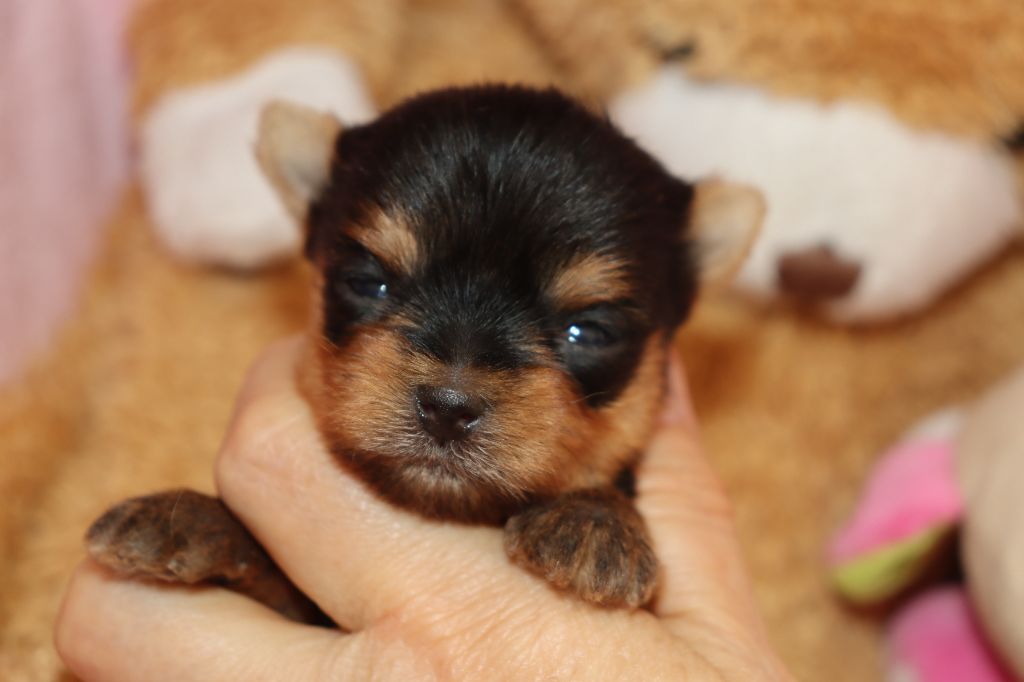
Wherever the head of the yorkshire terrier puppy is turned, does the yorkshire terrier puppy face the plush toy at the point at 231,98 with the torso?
no

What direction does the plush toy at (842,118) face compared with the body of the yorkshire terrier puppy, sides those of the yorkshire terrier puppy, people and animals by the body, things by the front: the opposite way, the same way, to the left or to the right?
the same way

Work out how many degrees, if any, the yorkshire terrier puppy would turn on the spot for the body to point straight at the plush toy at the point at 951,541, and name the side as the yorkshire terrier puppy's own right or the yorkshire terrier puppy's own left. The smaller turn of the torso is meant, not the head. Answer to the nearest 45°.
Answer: approximately 135° to the yorkshire terrier puppy's own left

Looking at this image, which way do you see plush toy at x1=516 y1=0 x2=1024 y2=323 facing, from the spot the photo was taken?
facing the viewer

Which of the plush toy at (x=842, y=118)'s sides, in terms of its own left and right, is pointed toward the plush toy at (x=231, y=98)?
right

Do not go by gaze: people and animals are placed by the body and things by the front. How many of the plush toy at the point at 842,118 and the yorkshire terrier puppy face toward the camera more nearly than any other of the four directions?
2

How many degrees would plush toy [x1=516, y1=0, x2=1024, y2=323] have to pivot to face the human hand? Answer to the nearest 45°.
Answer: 0° — it already faces them

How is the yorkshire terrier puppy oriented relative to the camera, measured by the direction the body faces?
toward the camera

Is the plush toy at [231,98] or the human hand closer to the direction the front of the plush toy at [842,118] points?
the human hand

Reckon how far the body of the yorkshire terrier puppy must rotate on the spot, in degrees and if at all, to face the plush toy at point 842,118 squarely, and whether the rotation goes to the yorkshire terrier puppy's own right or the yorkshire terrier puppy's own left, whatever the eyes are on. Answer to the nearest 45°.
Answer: approximately 135° to the yorkshire terrier puppy's own left
